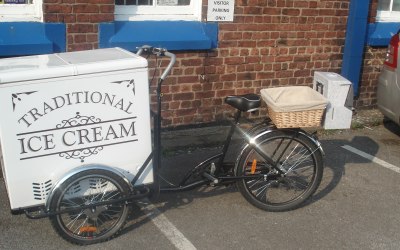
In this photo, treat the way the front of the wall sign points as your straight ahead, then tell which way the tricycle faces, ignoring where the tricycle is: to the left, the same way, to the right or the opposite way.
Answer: to the right

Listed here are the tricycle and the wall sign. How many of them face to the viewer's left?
1

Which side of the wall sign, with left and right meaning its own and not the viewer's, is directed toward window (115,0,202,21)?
right

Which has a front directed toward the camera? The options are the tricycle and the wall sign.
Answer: the wall sign

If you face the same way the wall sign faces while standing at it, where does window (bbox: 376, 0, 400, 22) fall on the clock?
The window is roughly at 8 o'clock from the wall sign.

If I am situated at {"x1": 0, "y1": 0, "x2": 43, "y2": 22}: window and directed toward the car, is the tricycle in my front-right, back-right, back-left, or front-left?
front-right

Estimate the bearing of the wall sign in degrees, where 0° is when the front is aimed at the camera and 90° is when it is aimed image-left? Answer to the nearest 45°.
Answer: approximately 0°

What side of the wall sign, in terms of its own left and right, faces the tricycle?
front

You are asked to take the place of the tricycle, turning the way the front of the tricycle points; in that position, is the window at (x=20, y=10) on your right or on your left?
on your right

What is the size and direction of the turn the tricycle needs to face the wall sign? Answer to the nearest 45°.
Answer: approximately 135° to its right

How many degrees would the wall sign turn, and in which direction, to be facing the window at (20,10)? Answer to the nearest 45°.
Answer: approximately 45° to its right

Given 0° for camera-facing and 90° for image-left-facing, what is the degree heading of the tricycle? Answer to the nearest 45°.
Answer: approximately 90°

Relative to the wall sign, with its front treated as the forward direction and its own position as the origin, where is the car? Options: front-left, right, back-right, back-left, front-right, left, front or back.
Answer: left

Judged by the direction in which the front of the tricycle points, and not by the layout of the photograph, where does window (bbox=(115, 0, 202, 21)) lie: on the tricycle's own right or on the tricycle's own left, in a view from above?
on the tricycle's own right
